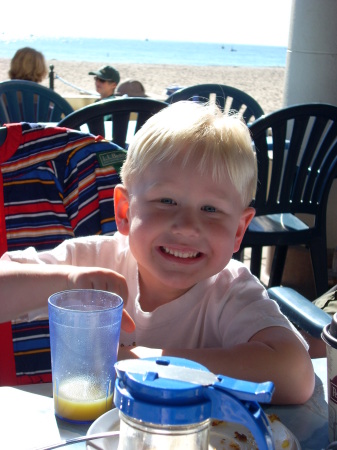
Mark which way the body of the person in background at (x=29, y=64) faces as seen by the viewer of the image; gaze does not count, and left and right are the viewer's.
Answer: facing away from the viewer

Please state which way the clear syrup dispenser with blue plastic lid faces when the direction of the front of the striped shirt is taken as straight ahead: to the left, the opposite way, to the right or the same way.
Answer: to the right

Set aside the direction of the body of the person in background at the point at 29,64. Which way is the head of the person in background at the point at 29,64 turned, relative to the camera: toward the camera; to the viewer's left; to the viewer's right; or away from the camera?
away from the camera

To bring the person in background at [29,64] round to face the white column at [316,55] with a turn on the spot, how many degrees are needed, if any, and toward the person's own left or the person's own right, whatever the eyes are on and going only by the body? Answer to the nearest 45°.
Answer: approximately 135° to the person's own right

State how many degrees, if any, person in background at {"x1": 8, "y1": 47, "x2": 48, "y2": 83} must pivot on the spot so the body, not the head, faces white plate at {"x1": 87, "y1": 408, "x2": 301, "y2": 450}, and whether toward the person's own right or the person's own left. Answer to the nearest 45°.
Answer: approximately 180°

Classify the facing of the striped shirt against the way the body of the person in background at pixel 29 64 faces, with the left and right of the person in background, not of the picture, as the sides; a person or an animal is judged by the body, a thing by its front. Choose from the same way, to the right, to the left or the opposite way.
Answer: the opposite way

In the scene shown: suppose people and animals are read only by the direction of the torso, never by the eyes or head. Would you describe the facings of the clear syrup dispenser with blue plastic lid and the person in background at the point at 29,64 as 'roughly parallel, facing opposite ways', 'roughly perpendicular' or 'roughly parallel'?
roughly perpendicular

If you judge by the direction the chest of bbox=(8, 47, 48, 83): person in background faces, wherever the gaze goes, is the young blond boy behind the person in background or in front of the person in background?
behind

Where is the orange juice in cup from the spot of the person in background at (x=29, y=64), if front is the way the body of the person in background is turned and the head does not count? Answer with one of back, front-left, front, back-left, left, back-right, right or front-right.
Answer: back

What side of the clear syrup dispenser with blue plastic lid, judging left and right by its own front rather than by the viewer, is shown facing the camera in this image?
left

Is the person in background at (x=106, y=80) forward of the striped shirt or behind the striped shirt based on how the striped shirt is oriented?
behind

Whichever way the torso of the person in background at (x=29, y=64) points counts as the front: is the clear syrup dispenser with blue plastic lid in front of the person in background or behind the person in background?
behind

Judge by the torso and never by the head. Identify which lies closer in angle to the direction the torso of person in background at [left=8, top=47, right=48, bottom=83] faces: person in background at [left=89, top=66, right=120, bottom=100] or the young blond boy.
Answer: the person in background
